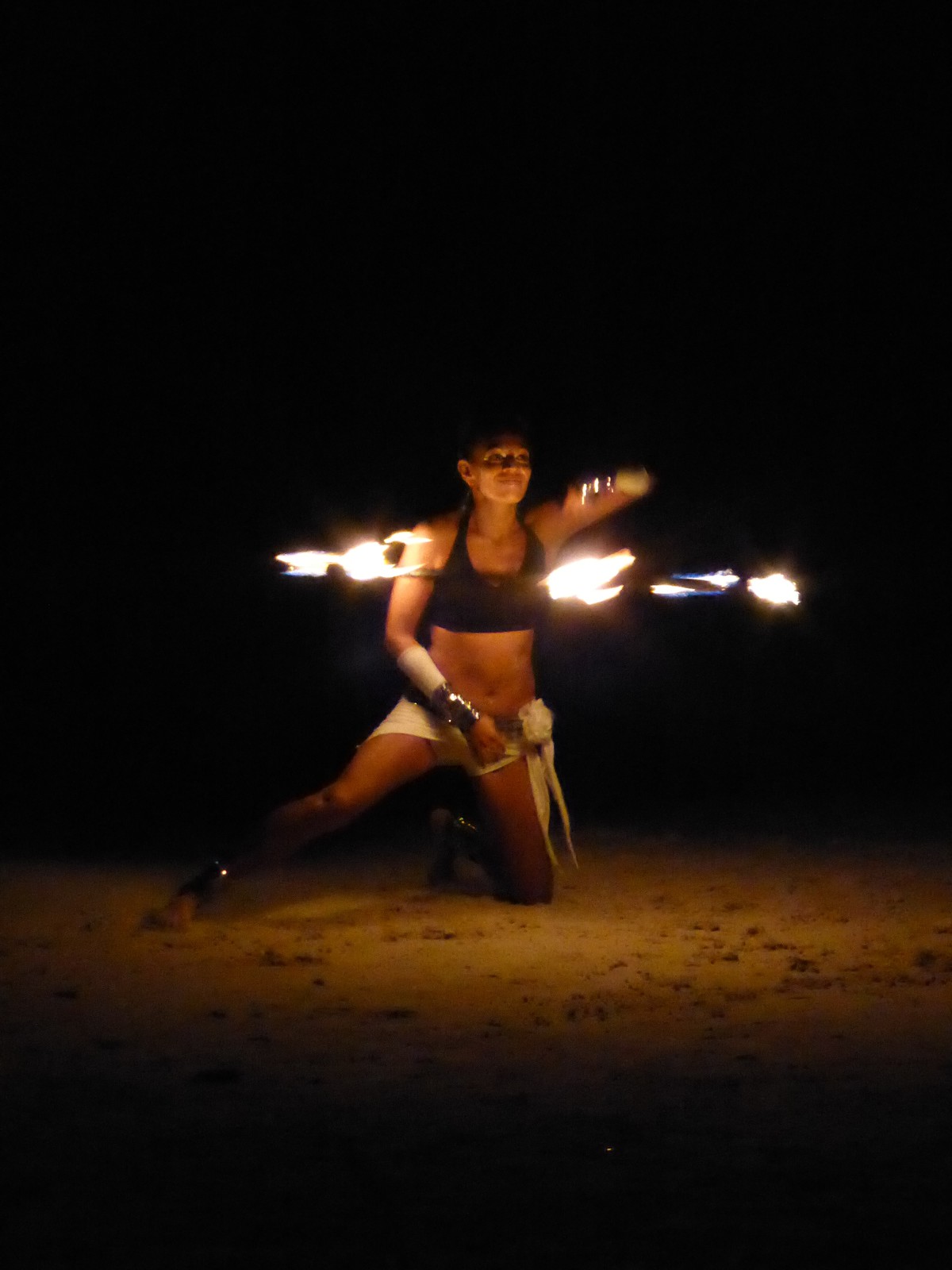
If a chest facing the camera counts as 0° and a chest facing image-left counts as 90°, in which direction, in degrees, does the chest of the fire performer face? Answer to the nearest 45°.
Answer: approximately 0°
